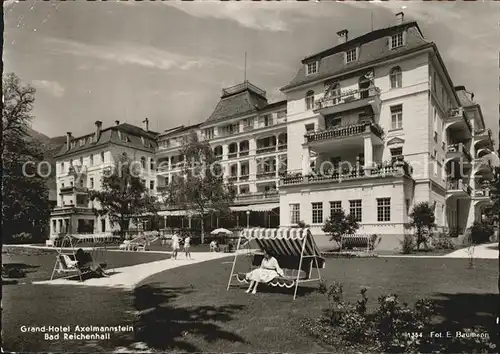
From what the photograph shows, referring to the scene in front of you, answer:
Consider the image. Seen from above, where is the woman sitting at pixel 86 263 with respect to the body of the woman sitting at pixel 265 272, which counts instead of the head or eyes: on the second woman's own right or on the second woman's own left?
on the second woman's own right

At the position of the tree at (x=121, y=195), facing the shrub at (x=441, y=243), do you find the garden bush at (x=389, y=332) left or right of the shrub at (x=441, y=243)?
right

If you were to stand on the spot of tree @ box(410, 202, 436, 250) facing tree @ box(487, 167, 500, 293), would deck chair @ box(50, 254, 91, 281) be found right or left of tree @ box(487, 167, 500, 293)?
right

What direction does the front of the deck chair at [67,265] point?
to the viewer's right

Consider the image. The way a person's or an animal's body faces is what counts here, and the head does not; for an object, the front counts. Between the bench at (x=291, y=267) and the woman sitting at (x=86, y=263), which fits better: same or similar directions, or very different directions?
very different directions

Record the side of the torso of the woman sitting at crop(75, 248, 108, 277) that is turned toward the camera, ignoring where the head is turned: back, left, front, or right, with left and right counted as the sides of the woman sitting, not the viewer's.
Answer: right
